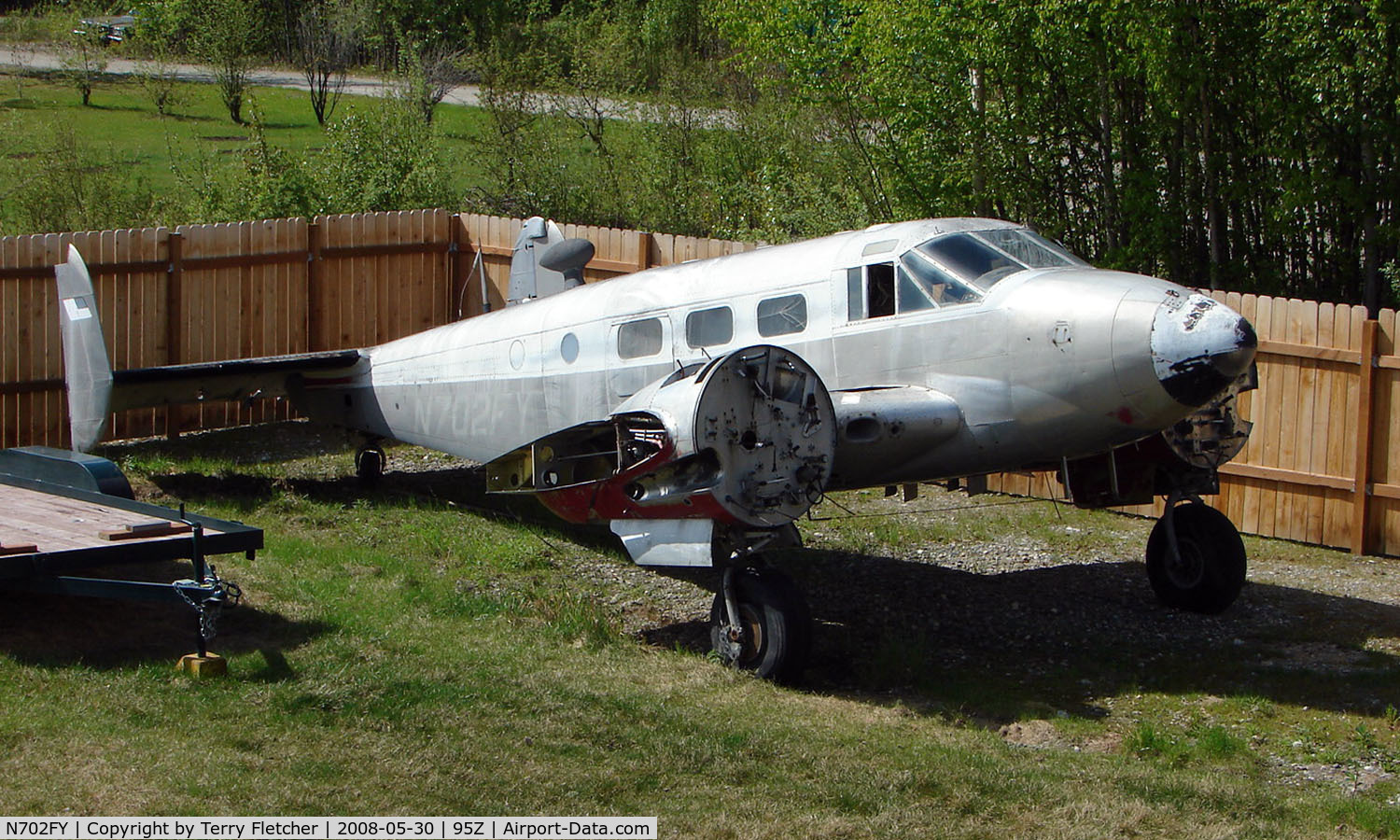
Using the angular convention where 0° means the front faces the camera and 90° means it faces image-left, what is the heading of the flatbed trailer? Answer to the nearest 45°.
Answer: approximately 315°

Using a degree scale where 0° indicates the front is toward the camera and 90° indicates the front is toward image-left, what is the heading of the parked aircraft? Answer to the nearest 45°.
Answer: approximately 315°

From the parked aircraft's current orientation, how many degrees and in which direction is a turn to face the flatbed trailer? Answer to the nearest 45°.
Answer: approximately 135° to its right

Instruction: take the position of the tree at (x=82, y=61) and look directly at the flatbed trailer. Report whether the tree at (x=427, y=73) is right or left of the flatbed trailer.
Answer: left
